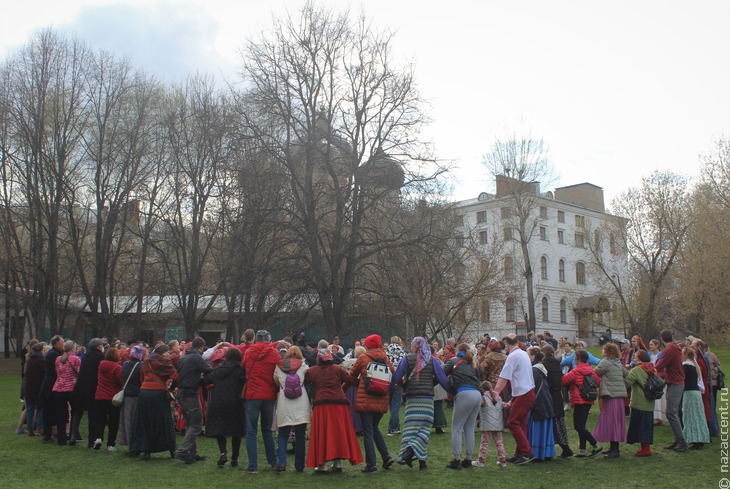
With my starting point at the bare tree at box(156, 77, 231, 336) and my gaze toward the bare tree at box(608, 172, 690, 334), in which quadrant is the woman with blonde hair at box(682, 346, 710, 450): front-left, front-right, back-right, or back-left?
front-right

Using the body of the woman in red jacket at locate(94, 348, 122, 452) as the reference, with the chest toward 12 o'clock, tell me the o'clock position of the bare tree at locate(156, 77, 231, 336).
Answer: The bare tree is roughly at 11 o'clock from the woman in red jacket.

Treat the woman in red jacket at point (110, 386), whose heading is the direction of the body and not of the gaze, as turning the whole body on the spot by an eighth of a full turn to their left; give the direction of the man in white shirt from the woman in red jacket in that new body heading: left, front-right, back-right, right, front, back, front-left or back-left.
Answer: back-right

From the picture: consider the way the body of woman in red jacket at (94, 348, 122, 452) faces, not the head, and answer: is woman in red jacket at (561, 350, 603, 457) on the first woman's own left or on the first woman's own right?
on the first woman's own right

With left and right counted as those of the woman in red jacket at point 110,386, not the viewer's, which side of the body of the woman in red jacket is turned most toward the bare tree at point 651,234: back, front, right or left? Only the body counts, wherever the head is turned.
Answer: front

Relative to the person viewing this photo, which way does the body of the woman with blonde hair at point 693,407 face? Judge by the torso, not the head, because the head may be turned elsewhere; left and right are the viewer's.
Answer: facing to the left of the viewer

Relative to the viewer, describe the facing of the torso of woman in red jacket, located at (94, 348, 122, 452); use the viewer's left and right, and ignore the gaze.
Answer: facing away from the viewer and to the right of the viewer

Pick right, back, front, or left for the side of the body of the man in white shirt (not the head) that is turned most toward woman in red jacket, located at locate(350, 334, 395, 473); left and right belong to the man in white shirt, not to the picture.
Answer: left

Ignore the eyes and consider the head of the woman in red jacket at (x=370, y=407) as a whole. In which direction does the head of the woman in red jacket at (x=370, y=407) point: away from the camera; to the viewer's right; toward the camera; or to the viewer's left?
away from the camera

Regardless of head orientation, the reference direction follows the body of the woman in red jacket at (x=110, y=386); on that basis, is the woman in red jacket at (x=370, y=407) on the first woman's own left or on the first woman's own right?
on the first woman's own right

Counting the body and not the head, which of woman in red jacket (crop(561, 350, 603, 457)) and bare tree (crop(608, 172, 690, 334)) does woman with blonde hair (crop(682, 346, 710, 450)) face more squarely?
the woman in red jacket

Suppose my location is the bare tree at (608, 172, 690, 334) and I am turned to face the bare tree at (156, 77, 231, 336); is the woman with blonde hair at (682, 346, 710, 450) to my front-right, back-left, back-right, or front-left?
front-left

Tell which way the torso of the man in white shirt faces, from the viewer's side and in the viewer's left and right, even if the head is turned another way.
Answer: facing away from the viewer and to the left of the viewer

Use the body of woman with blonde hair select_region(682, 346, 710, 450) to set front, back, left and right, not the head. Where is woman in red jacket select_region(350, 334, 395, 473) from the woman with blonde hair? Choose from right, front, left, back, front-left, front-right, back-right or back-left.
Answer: front-left

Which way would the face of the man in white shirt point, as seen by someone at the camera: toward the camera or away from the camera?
away from the camera

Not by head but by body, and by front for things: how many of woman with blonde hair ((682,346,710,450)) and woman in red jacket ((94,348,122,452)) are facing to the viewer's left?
1
